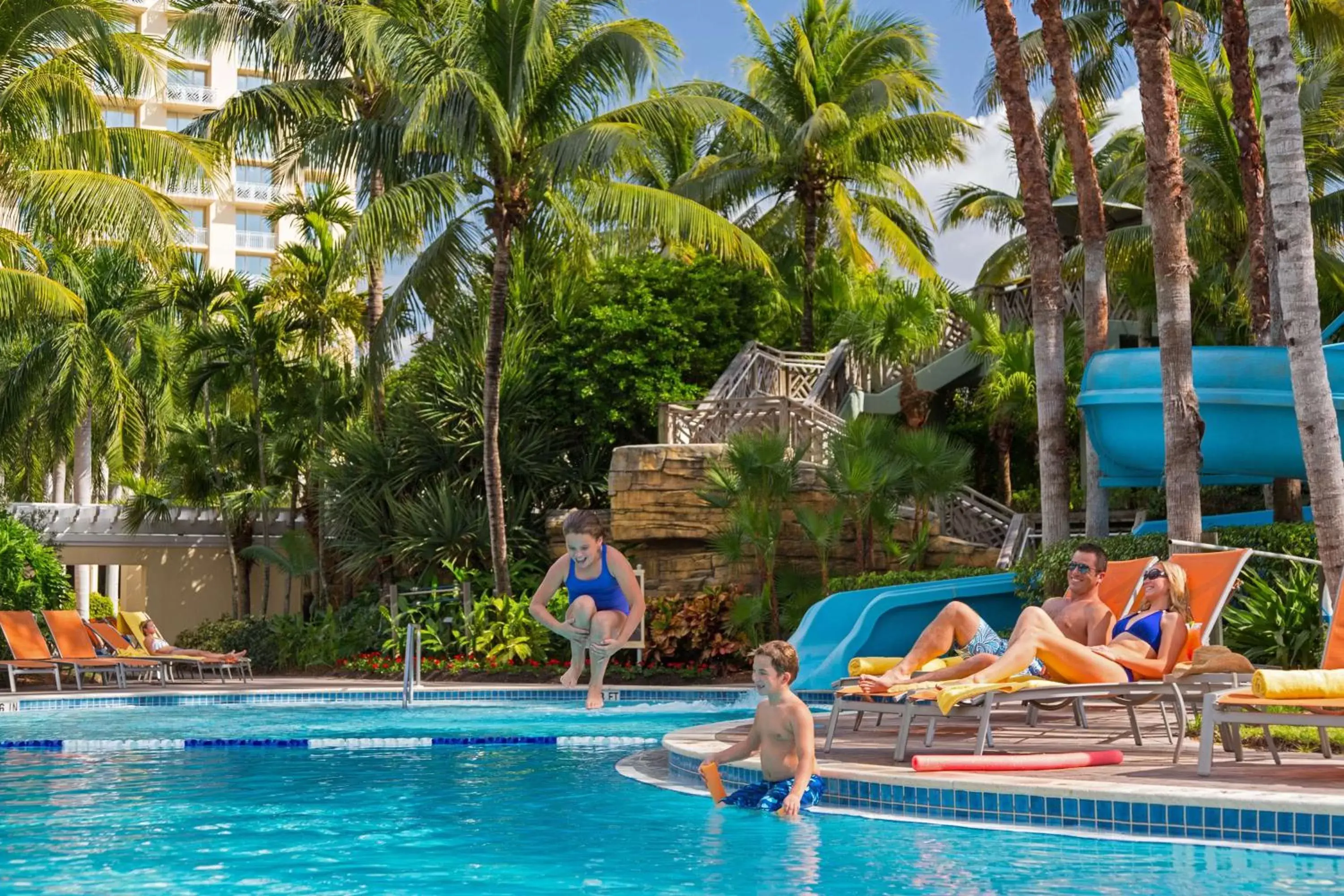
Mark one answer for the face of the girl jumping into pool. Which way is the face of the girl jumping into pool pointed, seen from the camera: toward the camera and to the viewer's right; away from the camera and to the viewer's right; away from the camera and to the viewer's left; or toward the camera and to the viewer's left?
toward the camera and to the viewer's left

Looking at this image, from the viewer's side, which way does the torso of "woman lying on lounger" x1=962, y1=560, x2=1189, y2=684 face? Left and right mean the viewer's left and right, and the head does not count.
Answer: facing to the left of the viewer

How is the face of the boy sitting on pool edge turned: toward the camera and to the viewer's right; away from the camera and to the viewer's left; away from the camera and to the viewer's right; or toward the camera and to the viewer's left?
toward the camera and to the viewer's left

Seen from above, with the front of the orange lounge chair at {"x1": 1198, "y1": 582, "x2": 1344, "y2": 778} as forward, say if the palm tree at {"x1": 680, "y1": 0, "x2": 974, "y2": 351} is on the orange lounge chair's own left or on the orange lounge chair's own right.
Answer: on the orange lounge chair's own right

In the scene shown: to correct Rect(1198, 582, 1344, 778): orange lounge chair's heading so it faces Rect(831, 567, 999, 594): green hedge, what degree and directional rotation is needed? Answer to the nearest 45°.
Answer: approximately 90° to its right

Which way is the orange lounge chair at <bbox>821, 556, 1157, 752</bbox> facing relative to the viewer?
to the viewer's left

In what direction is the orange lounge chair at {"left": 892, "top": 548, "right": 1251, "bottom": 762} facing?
to the viewer's left

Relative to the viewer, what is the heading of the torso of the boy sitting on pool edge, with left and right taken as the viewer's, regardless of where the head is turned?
facing the viewer and to the left of the viewer

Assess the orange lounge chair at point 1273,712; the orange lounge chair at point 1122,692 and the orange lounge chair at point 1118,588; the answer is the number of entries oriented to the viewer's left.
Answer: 3

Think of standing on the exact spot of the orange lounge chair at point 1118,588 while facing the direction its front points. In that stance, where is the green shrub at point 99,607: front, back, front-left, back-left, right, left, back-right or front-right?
front-right

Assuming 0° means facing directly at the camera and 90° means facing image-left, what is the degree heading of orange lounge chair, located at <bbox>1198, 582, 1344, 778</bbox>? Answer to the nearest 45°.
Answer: approximately 90°

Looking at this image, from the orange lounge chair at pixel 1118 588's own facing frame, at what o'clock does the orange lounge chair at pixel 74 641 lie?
the orange lounge chair at pixel 74 641 is roughly at 1 o'clock from the orange lounge chair at pixel 1118 588.

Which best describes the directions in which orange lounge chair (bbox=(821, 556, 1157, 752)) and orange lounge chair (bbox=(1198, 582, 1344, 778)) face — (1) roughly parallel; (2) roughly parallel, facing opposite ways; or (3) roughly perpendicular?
roughly parallel
